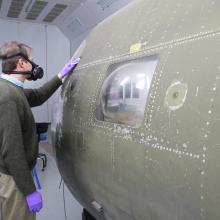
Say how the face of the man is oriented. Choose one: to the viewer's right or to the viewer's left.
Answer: to the viewer's right

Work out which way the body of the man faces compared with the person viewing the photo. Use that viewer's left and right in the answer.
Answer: facing to the right of the viewer
